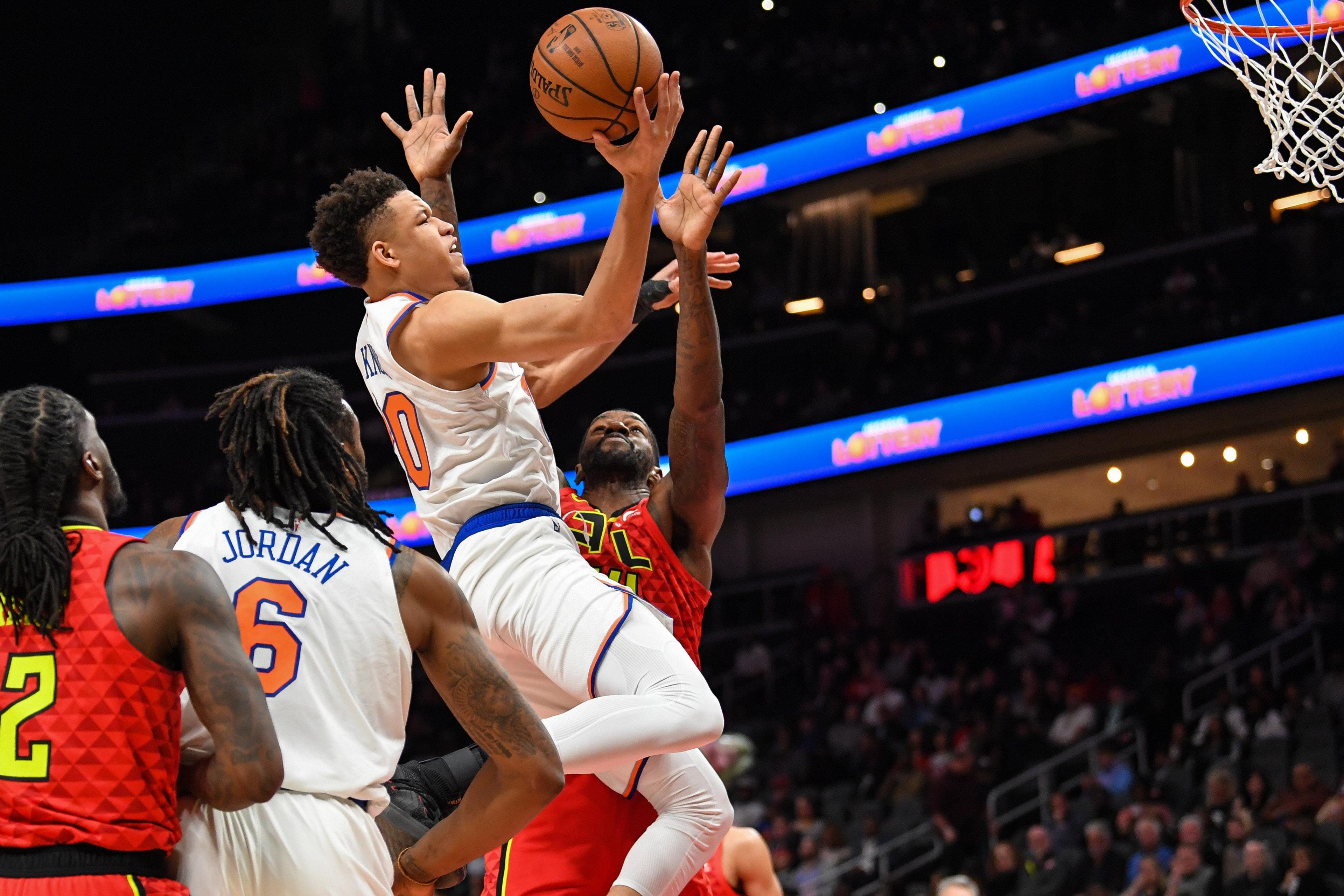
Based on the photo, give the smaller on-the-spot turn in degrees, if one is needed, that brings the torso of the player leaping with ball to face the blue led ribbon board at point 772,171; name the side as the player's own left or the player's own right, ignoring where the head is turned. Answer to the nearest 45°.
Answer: approximately 90° to the player's own left

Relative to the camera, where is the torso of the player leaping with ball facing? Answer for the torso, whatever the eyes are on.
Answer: to the viewer's right

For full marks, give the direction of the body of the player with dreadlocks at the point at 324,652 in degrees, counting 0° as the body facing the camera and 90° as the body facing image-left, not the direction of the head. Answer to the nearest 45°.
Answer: approximately 225°

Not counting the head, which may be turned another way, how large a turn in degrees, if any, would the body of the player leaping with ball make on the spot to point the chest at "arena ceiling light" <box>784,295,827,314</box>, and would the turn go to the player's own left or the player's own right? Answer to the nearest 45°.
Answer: approximately 90° to the player's own left

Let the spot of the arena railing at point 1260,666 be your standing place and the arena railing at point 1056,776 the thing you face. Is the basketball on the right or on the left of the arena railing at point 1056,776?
left

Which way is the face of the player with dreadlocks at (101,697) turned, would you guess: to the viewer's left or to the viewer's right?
to the viewer's right

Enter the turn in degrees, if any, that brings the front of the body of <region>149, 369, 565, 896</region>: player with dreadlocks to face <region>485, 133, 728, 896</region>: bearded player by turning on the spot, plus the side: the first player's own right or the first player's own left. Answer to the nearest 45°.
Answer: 0° — they already face them

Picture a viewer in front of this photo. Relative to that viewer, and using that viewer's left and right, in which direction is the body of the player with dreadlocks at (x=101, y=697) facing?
facing away from the viewer and to the right of the viewer

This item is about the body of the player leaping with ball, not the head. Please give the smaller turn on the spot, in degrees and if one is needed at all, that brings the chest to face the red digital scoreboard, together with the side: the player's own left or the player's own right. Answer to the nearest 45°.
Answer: approximately 90° to the player's own left

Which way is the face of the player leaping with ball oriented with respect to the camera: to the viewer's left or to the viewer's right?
to the viewer's right
